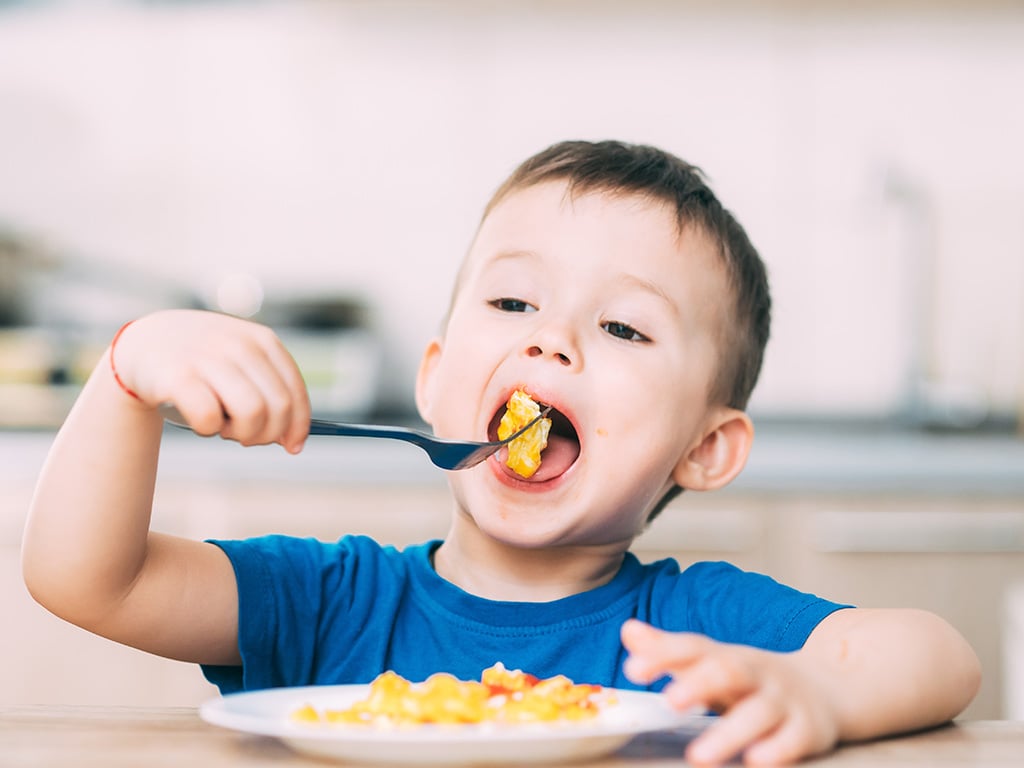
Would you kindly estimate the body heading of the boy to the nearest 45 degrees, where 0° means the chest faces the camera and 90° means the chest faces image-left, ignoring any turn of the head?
approximately 0°
